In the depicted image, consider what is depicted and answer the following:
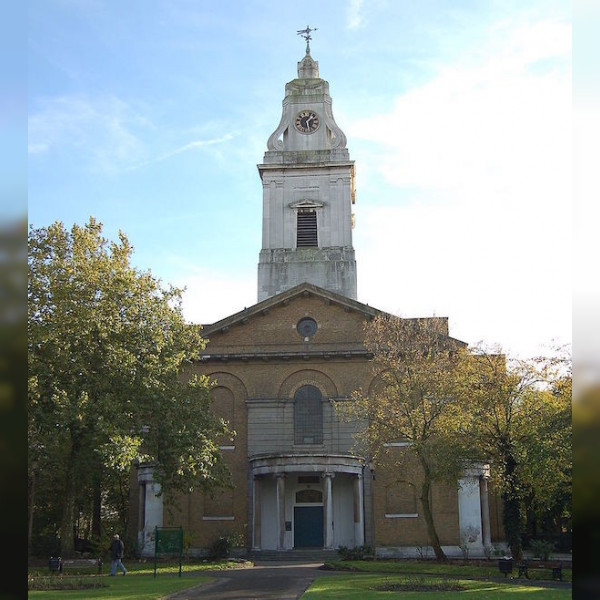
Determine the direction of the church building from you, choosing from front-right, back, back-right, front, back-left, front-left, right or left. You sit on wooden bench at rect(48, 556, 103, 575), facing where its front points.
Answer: back-left

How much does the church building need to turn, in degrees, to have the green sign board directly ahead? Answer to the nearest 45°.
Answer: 0° — it already faces it

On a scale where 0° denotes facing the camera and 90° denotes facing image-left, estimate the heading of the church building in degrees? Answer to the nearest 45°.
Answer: approximately 0°

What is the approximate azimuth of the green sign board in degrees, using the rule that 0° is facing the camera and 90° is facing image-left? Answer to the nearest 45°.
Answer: approximately 0°
